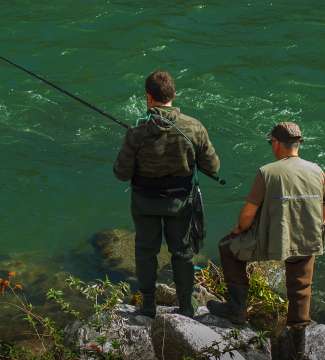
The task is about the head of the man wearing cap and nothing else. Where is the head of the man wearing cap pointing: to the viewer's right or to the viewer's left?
to the viewer's left

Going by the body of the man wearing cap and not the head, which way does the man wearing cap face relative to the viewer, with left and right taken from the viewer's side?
facing away from the viewer and to the left of the viewer

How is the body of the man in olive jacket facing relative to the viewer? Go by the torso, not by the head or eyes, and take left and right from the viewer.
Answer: facing away from the viewer

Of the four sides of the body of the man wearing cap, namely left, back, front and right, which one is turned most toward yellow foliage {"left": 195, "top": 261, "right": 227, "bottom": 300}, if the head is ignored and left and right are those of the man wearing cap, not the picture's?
front

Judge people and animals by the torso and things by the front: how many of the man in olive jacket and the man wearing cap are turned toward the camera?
0

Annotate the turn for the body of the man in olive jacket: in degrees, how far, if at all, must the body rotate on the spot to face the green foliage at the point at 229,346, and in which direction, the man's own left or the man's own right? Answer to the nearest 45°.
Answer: approximately 135° to the man's own right

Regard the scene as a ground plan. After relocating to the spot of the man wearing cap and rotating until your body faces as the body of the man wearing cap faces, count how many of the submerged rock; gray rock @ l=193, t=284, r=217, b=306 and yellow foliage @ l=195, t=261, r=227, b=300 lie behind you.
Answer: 0

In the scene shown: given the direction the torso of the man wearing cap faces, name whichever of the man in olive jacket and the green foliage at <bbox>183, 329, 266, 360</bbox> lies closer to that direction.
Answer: the man in olive jacket

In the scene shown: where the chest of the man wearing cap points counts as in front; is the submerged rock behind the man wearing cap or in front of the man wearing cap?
in front
